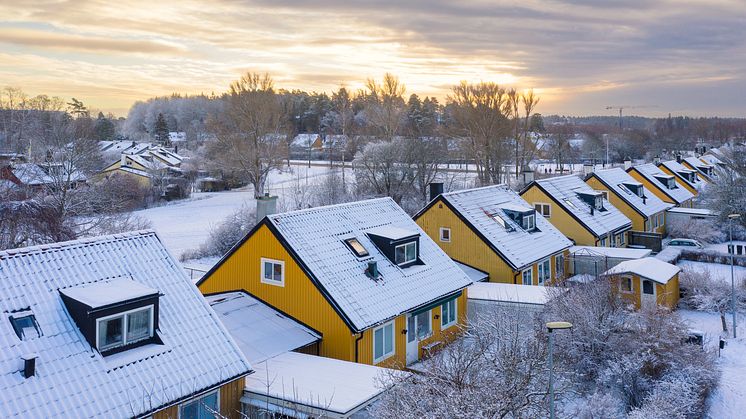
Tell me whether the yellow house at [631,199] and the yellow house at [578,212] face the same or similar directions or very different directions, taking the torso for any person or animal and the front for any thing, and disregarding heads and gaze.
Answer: same or similar directions

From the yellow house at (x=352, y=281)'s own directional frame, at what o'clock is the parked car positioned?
The parked car is roughly at 9 o'clock from the yellow house.

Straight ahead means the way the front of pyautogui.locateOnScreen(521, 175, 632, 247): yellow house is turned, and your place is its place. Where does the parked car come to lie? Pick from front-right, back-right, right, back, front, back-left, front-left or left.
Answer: left

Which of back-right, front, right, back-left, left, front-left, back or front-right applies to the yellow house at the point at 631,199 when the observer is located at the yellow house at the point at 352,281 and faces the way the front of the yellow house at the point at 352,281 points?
left

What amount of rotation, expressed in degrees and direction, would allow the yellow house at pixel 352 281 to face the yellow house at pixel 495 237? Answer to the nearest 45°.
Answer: approximately 90° to its left

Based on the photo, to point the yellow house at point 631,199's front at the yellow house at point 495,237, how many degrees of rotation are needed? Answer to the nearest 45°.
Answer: approximately 45° to its right

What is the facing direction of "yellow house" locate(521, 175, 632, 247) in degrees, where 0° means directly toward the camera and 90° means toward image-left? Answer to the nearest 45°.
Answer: approximately 315°

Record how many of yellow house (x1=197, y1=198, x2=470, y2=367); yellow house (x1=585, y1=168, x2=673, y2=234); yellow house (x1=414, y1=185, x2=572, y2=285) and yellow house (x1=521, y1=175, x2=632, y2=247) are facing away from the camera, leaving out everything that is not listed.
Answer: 0

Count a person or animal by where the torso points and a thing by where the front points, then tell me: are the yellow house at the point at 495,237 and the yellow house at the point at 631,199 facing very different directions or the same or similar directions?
same or similar directions

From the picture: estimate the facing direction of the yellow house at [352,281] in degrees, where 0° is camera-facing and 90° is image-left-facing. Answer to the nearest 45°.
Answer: approximately 315°

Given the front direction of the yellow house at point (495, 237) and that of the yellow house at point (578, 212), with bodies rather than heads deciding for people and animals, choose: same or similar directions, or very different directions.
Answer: same or similar directions

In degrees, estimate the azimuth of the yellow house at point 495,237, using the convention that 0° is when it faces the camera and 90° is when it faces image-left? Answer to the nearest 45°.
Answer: approximately 315°
